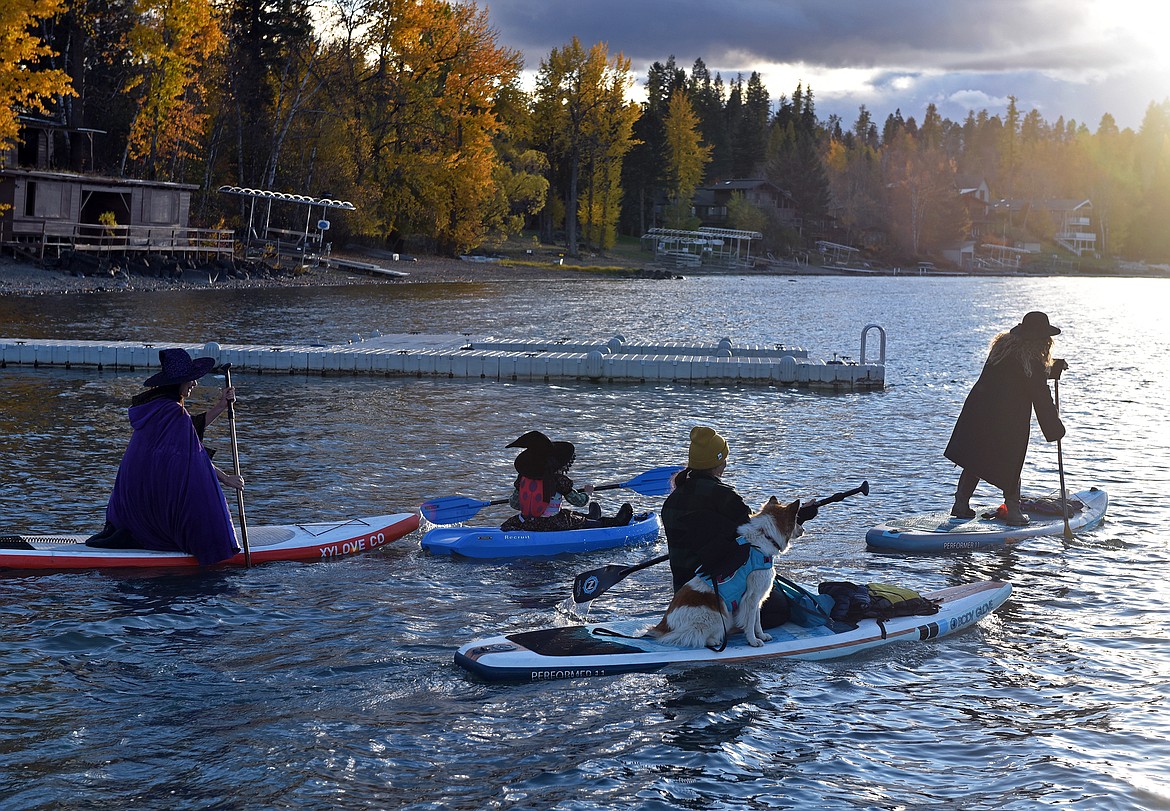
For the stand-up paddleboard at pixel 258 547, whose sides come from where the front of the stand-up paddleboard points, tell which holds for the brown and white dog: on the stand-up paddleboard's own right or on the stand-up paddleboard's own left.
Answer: on the stand-up paddleboard's own right

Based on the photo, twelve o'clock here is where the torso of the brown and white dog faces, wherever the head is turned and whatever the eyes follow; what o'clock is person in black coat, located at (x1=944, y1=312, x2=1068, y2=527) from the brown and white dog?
The person in black coat is roughly at 10 o'clock from the brown and white dog.

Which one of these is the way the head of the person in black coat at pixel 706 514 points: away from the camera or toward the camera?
away from the camera

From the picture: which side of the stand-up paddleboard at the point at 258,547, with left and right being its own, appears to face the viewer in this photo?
right

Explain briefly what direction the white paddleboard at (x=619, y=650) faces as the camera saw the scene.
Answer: facing away from the viewer and to the right of the viewer

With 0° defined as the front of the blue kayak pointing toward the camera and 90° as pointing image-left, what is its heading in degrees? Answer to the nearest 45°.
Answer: approximately 270°

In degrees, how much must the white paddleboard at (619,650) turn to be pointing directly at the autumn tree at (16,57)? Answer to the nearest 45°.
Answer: approximately 90° to its left

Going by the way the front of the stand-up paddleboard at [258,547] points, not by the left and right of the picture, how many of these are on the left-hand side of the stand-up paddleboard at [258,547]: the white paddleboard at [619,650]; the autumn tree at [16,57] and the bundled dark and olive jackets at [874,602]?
1

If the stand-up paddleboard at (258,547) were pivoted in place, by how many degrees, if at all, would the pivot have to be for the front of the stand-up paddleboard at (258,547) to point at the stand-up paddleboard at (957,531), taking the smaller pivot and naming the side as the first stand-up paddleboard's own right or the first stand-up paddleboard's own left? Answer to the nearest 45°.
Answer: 0° — it already faces it

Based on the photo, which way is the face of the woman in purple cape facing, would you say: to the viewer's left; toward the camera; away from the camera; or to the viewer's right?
to the viewer's right

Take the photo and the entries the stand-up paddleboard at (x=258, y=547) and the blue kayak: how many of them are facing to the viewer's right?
2

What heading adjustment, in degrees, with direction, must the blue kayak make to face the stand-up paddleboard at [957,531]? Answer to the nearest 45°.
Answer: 0° — it already faces it

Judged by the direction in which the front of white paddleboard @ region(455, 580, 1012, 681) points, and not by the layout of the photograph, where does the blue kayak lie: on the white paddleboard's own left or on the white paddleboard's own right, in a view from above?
on the white paddleboard's own left

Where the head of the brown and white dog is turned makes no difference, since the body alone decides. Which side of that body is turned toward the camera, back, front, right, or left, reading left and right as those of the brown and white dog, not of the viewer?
right

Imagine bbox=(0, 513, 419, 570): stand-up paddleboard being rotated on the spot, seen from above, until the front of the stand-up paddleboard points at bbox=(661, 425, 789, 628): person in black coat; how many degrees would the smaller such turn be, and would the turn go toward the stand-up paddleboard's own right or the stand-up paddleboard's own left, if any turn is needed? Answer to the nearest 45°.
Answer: approximately 45° to the stand-up paddleboard's own right
